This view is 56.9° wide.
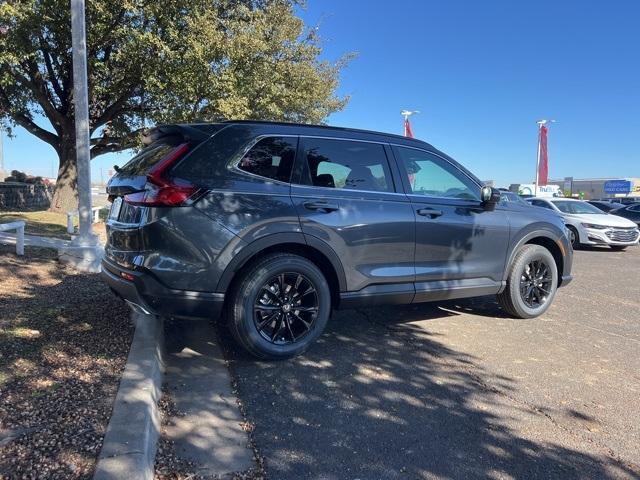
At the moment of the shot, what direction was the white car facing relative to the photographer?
facing the viewer and to the right of the viewer

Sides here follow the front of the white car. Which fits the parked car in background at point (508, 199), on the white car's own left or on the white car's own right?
on the white car's own right

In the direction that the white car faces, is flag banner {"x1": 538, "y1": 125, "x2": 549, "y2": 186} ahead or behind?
behind

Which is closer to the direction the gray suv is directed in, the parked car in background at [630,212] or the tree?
the parked car in background

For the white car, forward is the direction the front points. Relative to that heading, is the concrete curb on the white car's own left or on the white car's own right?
on the white car's own right

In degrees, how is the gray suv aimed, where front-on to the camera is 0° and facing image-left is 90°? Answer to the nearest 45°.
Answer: approximately 225°

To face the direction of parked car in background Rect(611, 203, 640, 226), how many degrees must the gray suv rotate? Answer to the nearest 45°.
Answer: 0° — it already faces it

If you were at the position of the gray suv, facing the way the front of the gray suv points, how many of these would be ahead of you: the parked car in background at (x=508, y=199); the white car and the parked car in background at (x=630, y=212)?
3

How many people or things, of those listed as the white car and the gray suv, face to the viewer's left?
0

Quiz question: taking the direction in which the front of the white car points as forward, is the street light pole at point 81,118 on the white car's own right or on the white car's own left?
on the white car's own right

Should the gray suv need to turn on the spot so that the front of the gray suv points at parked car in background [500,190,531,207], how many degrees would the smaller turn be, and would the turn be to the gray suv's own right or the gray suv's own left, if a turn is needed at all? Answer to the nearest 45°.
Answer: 0° — it already faces it
